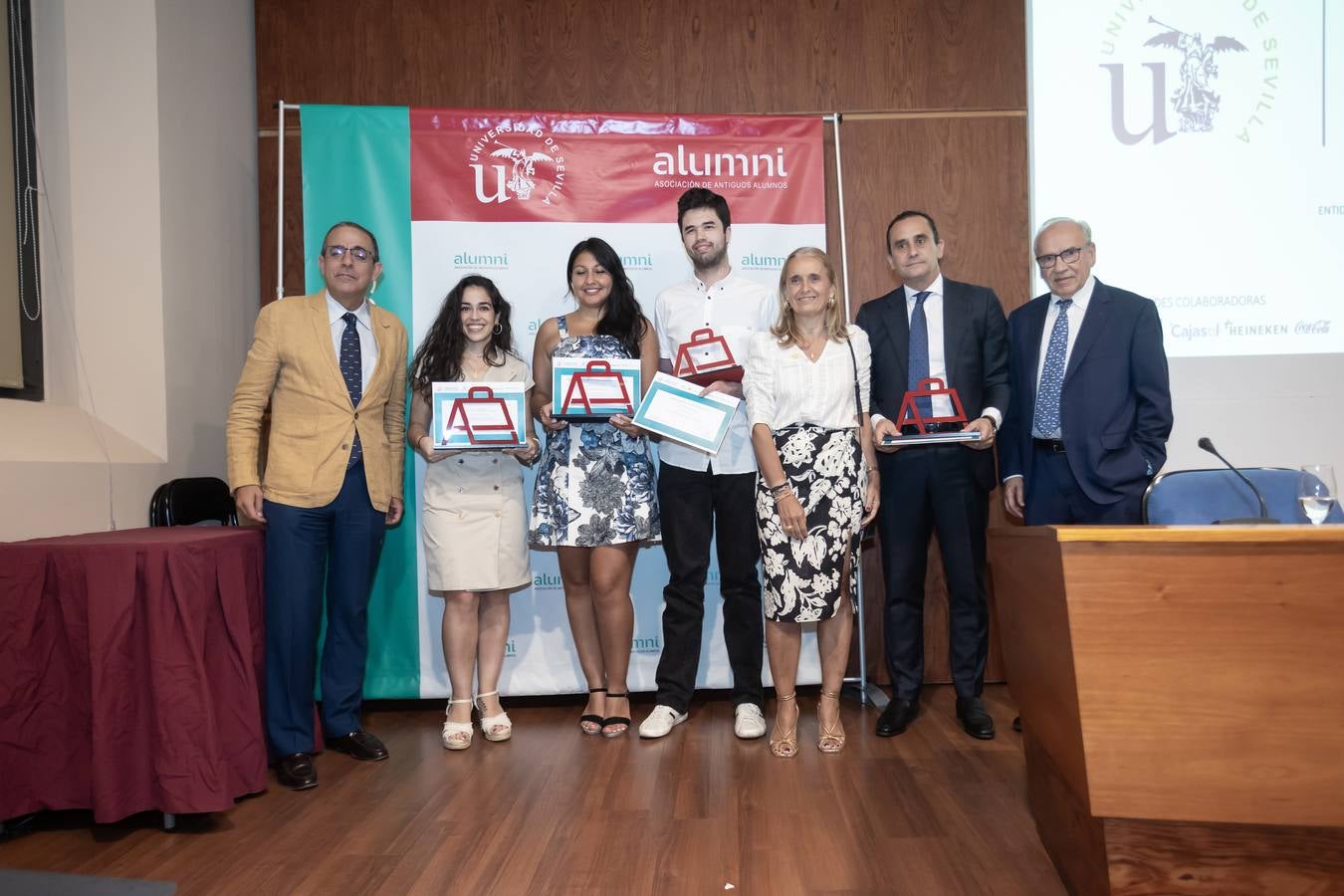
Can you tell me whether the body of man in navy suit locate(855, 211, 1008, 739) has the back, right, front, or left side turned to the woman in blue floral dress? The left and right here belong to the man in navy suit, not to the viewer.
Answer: right

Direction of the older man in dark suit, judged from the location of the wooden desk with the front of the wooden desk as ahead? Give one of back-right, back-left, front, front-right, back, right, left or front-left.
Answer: back

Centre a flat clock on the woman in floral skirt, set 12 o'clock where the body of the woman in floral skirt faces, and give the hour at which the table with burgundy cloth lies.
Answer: The table with burgundy cloth is roughly at 2 o'clock from the woman in floral skirt.

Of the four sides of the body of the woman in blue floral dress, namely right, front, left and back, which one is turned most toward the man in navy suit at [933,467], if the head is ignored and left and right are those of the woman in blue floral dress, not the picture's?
left

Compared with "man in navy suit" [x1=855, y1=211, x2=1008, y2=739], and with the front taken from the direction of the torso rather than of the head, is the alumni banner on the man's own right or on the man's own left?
on the man's own right

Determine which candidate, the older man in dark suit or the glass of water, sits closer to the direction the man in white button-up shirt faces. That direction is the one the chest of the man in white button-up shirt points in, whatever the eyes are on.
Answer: the glass of water
